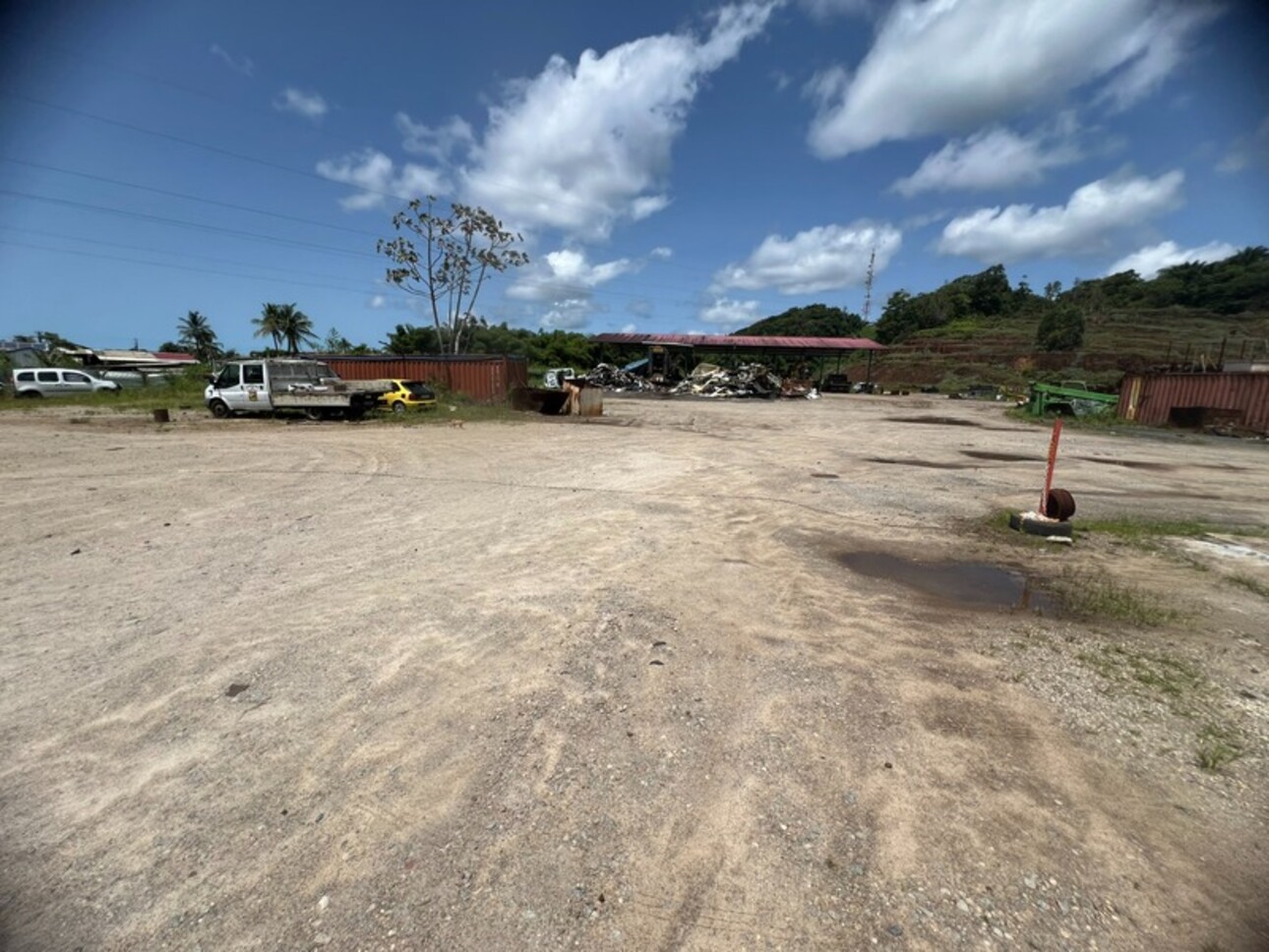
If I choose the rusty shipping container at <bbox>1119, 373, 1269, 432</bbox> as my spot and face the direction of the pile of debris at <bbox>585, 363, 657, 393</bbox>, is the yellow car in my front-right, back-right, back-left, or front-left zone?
front-left

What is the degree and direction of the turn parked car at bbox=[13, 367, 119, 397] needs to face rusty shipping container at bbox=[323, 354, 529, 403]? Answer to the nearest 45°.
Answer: approximately 45° to its right

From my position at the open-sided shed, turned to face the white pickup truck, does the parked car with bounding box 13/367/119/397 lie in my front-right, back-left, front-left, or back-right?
front-right

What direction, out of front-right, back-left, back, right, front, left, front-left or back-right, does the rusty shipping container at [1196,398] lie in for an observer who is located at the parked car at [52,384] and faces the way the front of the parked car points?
front-right

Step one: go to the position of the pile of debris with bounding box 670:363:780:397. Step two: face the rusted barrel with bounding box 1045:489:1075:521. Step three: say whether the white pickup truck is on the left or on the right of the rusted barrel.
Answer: right

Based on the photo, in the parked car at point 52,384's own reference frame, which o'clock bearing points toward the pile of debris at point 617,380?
The pile of debris is roughly at 12 o'clock from the parked car.

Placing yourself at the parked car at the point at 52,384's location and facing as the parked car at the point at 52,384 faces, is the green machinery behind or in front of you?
in front

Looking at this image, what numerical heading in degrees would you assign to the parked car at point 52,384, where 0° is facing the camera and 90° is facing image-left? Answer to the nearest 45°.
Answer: approximately 270°

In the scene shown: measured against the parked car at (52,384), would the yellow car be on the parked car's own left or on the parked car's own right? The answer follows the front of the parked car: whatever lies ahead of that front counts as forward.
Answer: on the parked car's own right

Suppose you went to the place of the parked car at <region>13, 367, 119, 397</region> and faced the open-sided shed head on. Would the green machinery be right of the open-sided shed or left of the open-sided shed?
right

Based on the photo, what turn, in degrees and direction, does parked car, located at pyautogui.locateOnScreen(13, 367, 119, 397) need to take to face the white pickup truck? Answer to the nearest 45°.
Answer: approximately 90° to its right

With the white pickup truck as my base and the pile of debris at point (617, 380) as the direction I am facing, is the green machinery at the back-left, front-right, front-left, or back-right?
front-right
